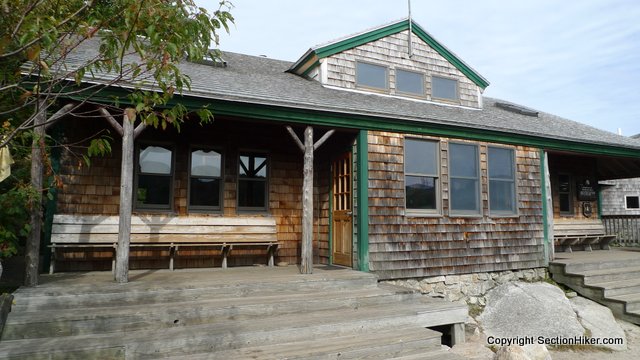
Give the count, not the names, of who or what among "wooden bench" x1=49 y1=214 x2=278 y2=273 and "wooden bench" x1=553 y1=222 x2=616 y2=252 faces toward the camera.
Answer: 2

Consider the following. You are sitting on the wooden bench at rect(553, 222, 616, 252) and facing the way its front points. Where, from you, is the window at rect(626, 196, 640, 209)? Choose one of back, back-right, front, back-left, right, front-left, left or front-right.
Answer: back

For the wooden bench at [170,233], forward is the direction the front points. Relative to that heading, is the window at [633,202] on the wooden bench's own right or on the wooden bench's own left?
on the wooden bench's own left

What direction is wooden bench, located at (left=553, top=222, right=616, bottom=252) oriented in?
toward the camera

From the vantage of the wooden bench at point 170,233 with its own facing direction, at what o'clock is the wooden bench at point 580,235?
the wooden bench at point 580,235 is roughly at 9 o'clock from the wooden bench at point 170,233.

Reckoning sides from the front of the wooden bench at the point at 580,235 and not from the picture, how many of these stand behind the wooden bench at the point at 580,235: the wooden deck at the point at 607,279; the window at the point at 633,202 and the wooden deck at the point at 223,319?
1

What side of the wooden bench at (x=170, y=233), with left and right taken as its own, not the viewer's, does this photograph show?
front

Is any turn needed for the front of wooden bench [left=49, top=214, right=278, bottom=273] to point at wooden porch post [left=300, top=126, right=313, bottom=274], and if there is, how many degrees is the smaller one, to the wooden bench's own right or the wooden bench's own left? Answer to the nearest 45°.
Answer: approximately 45° to the wooden bench's own left

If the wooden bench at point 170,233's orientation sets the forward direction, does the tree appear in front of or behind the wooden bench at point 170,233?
in front

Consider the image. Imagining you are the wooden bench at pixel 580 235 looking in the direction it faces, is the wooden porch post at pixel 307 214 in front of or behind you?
in front

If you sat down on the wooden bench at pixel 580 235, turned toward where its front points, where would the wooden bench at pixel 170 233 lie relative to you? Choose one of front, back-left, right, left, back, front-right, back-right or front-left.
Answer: front-right
